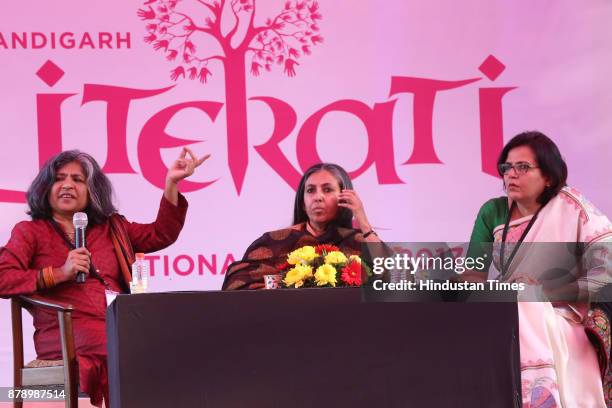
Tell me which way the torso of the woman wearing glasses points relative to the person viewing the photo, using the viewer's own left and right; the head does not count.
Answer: facing the viewer and to the left of the viewer

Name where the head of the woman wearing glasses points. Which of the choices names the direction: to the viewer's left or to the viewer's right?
to the viewer's left

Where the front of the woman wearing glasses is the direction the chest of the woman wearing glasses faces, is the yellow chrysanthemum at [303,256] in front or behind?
in front

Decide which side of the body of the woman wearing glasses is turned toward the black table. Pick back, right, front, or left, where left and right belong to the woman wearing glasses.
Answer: front

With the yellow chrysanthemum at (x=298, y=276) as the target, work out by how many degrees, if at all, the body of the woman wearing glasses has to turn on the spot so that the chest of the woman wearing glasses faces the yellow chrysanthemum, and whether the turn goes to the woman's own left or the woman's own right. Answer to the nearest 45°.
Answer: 0° — they already face it

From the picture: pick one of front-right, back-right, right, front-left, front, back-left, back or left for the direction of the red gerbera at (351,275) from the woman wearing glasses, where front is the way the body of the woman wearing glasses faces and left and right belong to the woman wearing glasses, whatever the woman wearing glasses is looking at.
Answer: front

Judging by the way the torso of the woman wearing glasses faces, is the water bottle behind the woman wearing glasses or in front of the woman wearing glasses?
in front
